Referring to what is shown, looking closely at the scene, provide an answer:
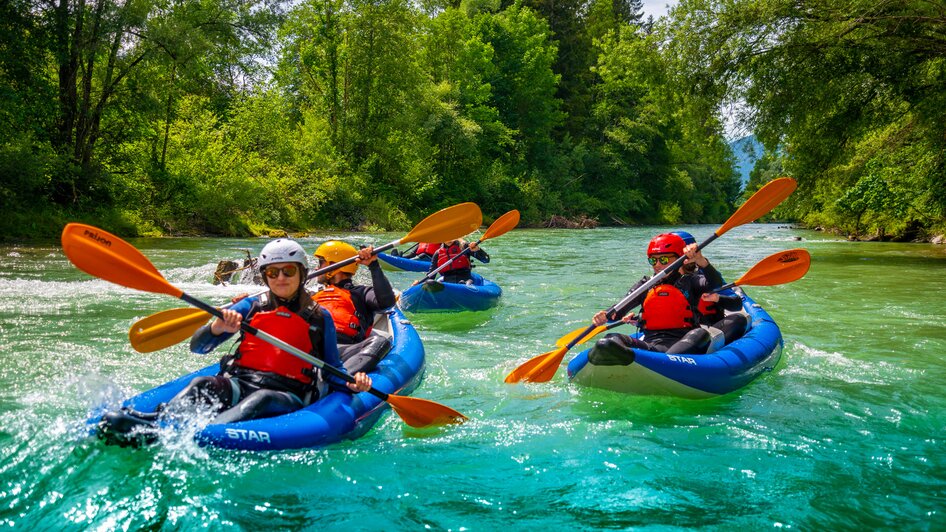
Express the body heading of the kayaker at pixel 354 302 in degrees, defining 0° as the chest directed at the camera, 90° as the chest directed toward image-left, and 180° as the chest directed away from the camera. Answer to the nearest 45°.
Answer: approximately 45°

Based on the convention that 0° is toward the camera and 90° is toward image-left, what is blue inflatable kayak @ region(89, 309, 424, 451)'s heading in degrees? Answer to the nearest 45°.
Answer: approximately 45°

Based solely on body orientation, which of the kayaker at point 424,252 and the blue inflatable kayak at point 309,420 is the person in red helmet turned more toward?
the blue inflatable kayak

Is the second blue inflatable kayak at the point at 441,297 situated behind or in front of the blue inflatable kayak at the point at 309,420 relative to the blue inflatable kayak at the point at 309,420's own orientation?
behind

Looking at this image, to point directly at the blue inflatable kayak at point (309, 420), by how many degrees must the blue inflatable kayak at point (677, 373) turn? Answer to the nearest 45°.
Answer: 0° — it already faces it

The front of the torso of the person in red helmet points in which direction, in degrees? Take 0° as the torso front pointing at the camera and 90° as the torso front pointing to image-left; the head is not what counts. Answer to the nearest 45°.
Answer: approximately 45°

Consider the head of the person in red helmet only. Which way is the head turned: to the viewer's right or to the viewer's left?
to the viewer's left

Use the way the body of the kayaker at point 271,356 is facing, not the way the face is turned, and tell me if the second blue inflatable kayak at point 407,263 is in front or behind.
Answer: behind

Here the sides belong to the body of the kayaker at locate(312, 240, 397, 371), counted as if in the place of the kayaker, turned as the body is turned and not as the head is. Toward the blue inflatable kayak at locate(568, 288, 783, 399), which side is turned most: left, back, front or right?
left
